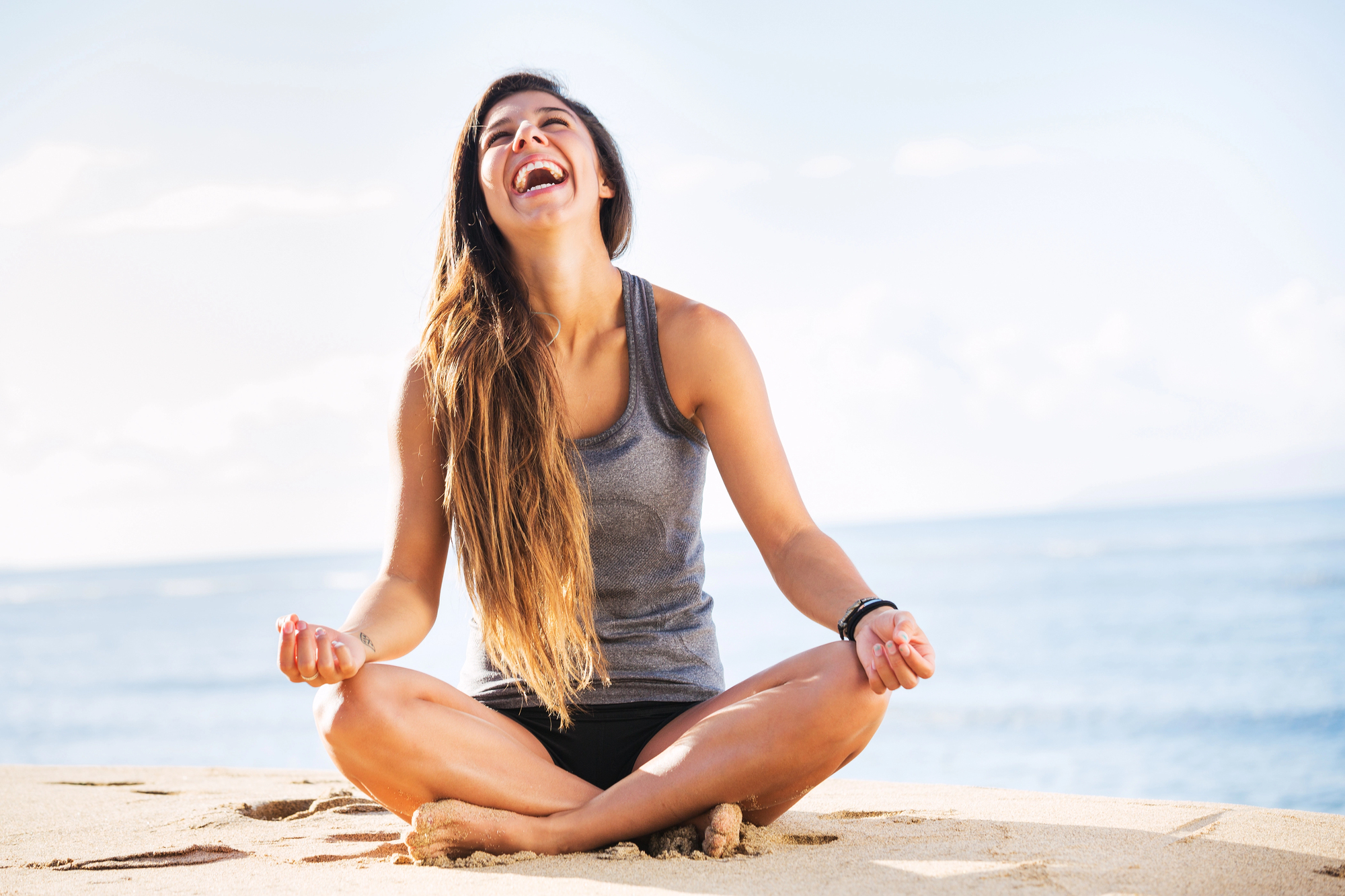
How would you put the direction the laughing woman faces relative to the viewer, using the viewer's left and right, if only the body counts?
facing the viewer
